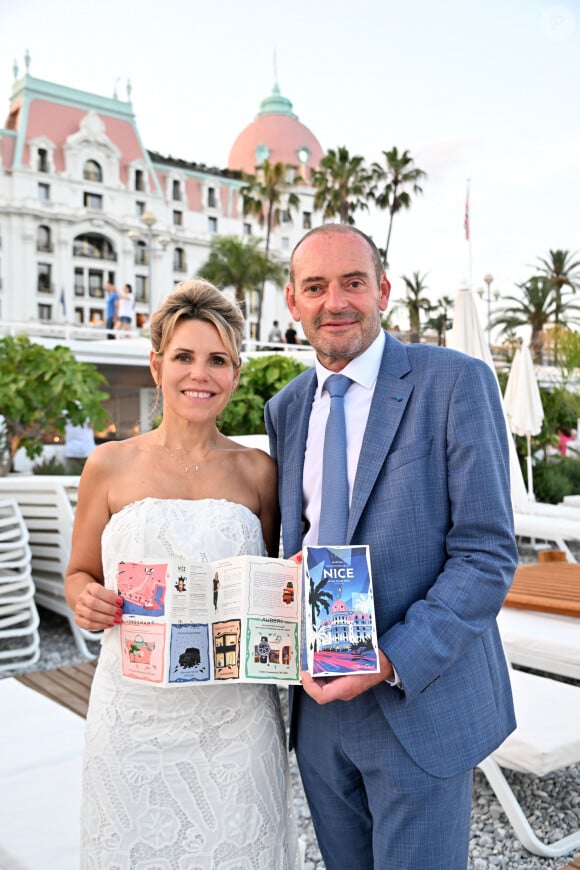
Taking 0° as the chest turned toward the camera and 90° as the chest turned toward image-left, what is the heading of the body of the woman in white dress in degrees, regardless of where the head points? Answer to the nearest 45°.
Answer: approximately 0°

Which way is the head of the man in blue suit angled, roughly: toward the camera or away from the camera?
toward the camera

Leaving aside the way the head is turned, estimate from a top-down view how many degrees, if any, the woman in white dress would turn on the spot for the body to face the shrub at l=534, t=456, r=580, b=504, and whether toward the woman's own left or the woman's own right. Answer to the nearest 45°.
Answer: approximately 135° to the woman's own left

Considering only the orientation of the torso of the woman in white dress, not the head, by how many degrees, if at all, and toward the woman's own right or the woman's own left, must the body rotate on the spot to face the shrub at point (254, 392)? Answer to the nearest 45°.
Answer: approximately 180°

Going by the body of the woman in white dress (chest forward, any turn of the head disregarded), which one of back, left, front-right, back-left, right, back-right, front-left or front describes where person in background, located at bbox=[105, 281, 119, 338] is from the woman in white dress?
back

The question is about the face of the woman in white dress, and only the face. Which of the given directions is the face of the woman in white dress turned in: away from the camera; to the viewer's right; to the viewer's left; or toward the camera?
toward the camera

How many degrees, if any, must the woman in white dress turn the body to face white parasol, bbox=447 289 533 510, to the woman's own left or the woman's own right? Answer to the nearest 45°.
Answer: approximately 135° to the woman's own left

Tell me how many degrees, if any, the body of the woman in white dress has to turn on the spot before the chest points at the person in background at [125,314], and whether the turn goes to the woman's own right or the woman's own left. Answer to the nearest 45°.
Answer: approximately 180°

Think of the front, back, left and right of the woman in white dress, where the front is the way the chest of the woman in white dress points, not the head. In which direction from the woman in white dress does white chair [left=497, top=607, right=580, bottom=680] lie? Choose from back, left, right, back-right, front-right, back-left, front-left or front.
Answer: back-left

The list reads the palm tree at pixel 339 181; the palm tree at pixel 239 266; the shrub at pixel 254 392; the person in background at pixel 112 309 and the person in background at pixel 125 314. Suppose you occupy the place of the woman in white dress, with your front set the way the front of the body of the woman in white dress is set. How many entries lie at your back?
5

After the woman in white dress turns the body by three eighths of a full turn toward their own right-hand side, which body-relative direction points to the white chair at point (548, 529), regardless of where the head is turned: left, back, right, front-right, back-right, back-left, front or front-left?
right

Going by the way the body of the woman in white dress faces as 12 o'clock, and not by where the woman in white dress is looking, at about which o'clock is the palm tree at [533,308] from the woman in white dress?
The palm tree is roughly at 7 o'clock from the woman in white dress.
